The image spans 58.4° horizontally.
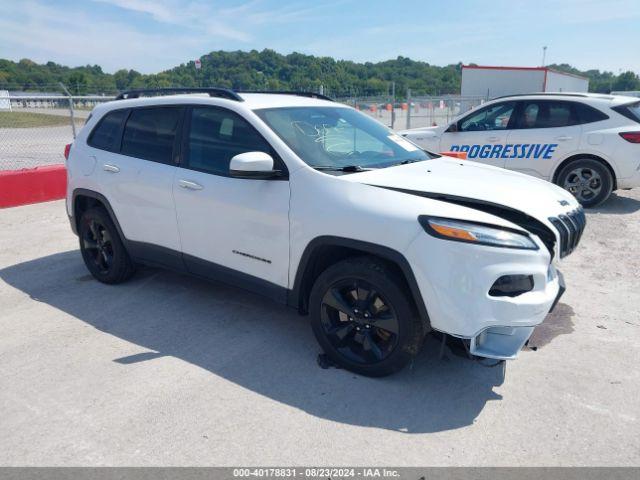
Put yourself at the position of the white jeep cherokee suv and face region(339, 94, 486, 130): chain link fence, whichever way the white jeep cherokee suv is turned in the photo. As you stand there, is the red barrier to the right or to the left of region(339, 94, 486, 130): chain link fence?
left

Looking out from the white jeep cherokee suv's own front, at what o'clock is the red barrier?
The red barrier is roughly at 6 o'clock from the white jeep cherokee suv.

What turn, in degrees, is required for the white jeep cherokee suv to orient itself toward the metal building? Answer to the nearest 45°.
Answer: approximately 135° to its left

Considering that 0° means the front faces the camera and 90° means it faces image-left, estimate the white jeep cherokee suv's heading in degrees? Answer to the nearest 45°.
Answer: approximately 315°

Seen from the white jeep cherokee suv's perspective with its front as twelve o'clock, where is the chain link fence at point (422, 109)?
The chain link fence is roughly at 8 o'clock from the white jeep cherokee suv.

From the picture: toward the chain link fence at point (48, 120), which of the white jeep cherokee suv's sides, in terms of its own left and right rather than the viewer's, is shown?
back
